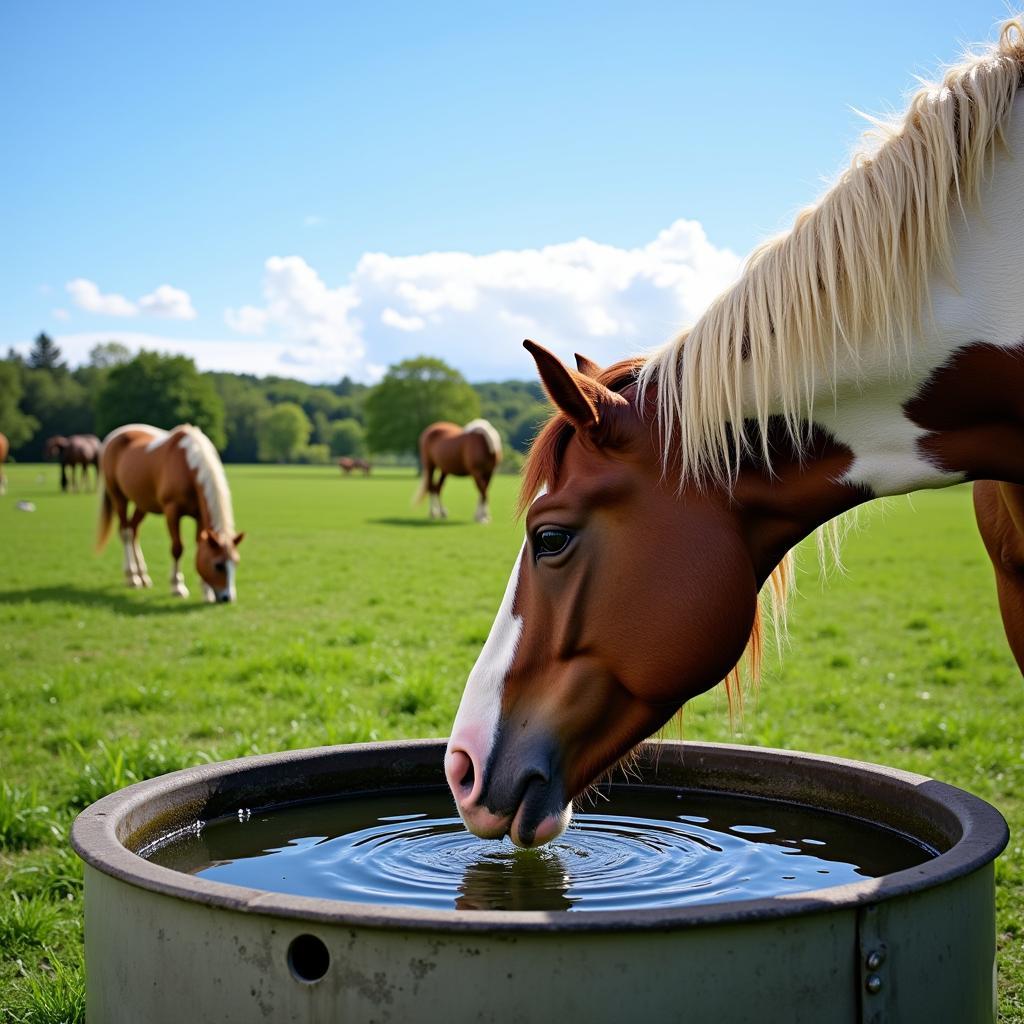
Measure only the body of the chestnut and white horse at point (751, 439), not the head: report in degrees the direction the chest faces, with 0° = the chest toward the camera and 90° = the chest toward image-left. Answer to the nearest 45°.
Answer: approximately 90°

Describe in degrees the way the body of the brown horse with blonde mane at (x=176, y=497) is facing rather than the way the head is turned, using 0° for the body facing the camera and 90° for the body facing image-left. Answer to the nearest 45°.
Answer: approximately 315°

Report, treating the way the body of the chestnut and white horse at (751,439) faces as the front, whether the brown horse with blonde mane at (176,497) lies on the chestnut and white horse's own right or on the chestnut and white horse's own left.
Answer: on the chestnut and white horse's own right

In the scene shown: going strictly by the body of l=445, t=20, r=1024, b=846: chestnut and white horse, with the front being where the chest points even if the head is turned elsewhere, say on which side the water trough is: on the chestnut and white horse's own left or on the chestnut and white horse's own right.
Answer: on the chestnut and white horse's own left

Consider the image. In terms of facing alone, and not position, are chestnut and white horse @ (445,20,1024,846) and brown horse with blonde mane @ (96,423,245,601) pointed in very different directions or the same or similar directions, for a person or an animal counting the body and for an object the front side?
very different directions

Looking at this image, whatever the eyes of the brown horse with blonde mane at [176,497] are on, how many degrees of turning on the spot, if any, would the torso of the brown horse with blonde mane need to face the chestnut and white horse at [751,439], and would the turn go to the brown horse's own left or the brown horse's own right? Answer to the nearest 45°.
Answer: approximately 45° to the brown horse's own right

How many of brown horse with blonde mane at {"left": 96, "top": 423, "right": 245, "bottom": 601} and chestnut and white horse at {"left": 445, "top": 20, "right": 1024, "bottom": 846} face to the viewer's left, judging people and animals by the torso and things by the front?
1

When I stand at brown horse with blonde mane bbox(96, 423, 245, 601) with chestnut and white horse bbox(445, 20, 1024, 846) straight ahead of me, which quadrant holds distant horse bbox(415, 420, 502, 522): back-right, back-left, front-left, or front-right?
back-left

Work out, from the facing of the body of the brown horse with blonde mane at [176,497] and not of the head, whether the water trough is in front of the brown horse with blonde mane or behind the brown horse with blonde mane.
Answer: in front
